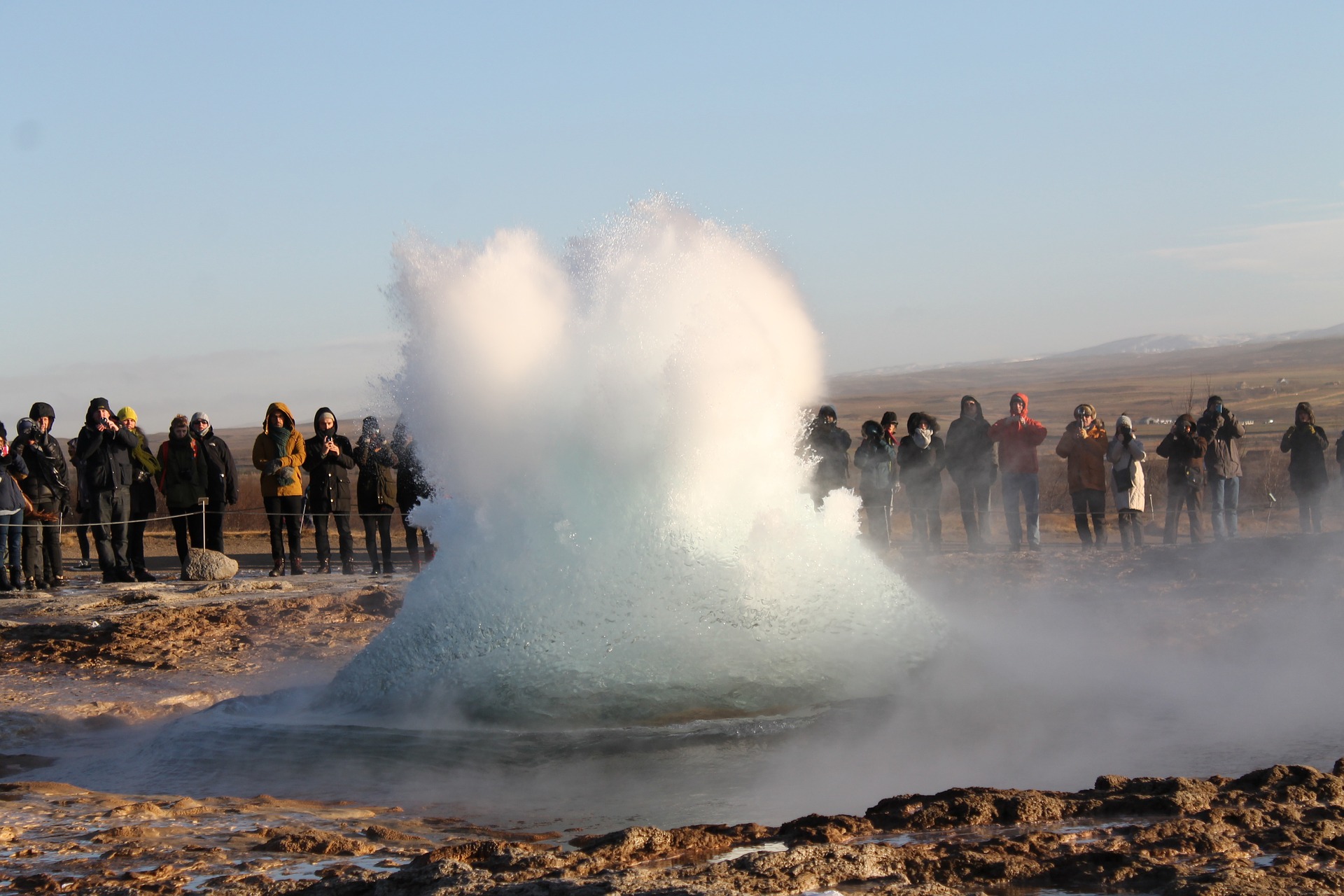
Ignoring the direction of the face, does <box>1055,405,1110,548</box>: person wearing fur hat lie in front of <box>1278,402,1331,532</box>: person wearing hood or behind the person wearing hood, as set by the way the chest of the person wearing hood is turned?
in front

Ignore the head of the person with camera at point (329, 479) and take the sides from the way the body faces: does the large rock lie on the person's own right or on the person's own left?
on the person's own right

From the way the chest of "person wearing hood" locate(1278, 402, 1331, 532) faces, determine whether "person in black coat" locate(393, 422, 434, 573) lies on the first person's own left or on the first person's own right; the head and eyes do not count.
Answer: on the first person's own right

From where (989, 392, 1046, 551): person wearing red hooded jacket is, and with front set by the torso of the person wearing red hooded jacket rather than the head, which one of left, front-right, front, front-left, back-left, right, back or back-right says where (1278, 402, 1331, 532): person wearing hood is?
back-left

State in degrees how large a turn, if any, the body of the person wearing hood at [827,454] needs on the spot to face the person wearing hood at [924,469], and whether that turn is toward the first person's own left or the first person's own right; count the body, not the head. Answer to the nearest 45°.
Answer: approximately 90° to the first person's own left

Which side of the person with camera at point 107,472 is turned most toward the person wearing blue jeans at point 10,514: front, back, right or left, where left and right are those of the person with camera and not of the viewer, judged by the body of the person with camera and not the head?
right

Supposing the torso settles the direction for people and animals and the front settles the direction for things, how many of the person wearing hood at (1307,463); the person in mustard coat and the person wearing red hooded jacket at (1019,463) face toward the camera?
3

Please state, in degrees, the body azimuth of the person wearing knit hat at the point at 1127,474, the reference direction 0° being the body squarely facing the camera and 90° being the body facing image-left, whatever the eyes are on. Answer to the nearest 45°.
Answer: approximately 0°
